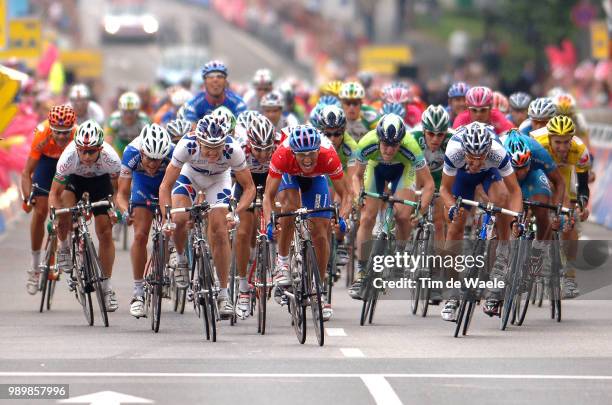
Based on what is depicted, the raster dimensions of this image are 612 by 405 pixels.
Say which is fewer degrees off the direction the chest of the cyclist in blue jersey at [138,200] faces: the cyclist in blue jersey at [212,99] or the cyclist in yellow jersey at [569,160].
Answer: the cyclist in yellow jersey

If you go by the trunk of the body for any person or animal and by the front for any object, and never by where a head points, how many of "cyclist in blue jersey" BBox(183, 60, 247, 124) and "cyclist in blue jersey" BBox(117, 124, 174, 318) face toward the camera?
2

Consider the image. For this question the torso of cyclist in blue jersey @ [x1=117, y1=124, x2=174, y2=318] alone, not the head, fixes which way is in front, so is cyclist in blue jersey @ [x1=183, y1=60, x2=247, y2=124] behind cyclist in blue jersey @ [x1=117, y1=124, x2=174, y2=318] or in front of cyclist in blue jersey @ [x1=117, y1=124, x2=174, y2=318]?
behind

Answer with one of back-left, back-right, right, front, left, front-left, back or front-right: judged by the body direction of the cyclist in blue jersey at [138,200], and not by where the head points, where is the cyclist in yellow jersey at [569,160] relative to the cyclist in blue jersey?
left

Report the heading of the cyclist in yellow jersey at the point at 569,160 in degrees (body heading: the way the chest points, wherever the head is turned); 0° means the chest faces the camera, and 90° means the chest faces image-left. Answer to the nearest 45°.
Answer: approximately 0°

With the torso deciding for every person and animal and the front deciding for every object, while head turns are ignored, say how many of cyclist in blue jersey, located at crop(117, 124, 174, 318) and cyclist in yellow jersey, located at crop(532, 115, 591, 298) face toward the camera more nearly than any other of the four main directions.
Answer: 2

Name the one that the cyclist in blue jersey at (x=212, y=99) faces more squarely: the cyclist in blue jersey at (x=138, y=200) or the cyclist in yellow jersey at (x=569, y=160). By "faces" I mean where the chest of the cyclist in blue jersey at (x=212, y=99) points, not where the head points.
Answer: the cyclist in blue jersey
